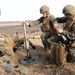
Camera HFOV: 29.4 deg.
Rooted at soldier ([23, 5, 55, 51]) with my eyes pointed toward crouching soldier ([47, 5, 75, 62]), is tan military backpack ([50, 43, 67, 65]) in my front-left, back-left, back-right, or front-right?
front-right

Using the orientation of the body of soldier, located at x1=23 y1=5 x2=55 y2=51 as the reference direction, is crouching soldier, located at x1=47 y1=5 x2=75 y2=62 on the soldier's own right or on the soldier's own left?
on the soldier's own left

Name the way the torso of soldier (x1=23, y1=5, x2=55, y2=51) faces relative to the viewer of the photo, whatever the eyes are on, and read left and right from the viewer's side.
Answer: facing the viewer and to the left of the viewer
